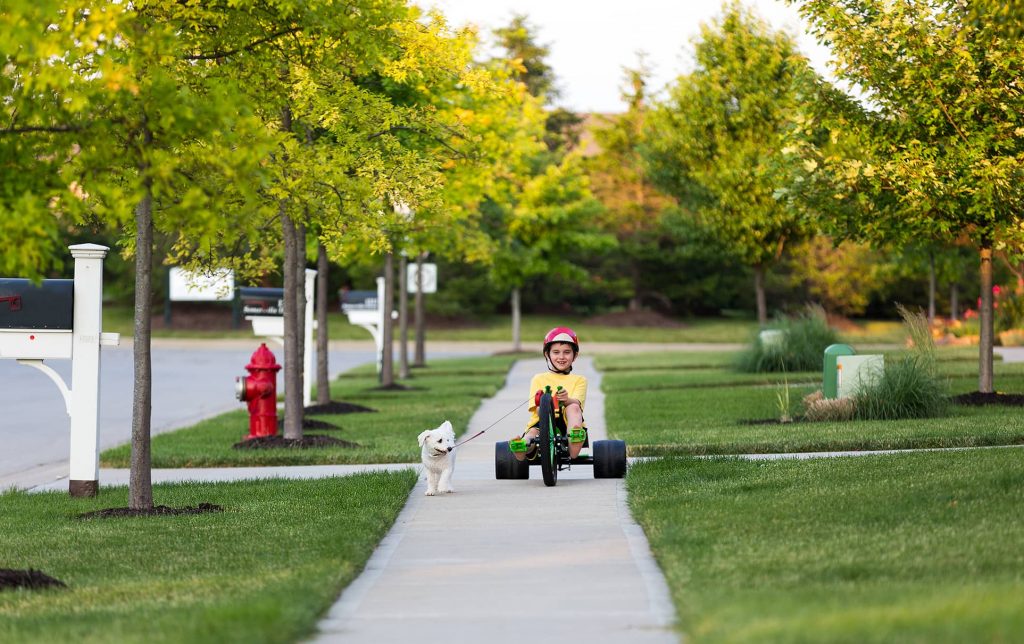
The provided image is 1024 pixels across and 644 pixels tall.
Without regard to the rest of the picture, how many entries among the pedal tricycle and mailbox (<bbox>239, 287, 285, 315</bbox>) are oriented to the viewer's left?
1

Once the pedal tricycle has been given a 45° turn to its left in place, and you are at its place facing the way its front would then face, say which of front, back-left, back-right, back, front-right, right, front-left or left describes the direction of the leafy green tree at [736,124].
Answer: back-left

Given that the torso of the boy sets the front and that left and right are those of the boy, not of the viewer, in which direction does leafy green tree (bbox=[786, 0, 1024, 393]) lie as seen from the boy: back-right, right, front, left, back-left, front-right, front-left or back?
back-left

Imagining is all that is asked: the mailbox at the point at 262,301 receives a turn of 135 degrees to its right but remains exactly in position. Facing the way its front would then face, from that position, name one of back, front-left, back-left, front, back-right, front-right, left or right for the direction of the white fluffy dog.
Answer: back-right

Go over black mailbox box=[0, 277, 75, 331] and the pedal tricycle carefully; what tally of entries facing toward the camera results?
1

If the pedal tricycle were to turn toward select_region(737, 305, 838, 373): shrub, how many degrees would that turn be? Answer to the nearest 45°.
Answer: approximately 180°

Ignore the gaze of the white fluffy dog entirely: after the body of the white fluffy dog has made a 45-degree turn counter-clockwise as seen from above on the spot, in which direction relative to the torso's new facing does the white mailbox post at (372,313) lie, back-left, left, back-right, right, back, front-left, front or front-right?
back-left

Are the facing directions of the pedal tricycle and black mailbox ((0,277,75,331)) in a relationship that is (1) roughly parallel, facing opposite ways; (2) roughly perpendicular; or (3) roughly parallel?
roughly perpendicular

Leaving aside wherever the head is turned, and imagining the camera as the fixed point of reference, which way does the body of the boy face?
toward the camera

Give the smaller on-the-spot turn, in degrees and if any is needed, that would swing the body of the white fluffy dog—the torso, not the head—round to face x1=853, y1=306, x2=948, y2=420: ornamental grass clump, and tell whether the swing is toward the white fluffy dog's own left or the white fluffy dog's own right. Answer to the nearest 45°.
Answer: approximately 135° to the white fluffy dog's own left

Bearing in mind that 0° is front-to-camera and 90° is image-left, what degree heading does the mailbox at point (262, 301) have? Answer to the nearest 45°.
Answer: approximately 90°

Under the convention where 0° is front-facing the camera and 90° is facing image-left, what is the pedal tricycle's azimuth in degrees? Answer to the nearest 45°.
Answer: approximately 0°

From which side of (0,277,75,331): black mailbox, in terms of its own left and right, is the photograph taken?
left

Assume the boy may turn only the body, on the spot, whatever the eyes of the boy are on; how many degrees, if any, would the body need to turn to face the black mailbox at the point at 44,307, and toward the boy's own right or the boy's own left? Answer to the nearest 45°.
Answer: approximately 90° to the boy's own right

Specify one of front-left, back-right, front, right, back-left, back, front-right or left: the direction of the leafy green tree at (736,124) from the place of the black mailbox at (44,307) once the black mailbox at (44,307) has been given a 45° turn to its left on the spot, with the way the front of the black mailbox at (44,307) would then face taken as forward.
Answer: back

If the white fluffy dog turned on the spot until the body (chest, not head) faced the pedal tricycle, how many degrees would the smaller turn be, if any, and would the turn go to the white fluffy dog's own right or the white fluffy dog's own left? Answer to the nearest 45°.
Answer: approximately 135° to the white fluffy dog's own left
